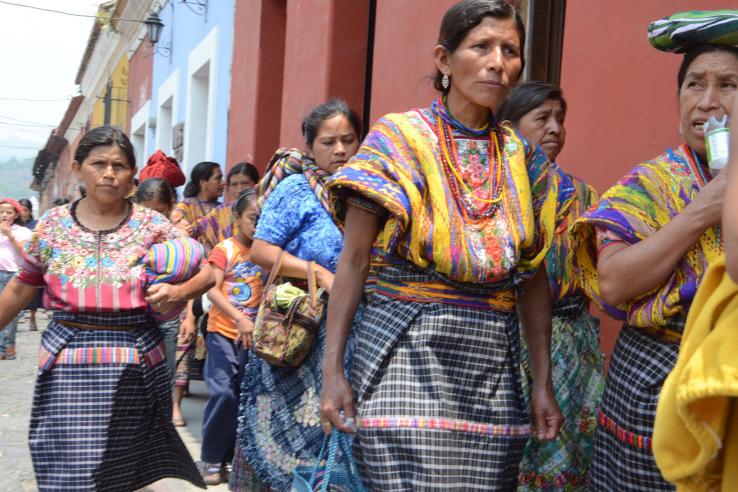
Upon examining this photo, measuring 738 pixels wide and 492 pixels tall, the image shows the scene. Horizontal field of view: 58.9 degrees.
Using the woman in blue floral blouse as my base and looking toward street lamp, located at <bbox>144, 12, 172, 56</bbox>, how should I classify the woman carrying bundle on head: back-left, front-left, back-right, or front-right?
back-right

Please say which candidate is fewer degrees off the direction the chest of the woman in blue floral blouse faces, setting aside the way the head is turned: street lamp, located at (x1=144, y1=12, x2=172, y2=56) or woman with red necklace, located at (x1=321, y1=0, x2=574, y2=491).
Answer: the woman with red necklace

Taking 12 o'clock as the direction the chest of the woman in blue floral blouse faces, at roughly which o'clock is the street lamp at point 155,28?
The street lamp is roughly at 7 o'clock from the woman in blue floral blouse.

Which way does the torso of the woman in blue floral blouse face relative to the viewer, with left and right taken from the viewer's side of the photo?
facing the viewer and to the right of the viewer

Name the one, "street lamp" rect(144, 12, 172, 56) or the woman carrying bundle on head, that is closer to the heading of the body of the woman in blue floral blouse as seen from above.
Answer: the woman carrying bundle on head

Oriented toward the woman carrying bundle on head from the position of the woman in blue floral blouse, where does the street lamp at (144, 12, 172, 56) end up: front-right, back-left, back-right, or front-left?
back-left

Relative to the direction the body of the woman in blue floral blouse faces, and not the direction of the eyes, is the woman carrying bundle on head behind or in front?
in front

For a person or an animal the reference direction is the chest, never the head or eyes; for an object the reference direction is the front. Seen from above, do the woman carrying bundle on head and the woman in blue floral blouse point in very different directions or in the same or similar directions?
same or similar directions

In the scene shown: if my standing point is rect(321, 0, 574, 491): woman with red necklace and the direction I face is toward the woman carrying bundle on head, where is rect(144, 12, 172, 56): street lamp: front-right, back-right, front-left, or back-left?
back-left

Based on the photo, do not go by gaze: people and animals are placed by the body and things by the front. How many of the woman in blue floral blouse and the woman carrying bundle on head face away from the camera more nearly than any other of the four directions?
0

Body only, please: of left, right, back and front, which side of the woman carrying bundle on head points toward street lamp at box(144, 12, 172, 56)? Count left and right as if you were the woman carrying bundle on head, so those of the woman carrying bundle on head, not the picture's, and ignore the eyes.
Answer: back
